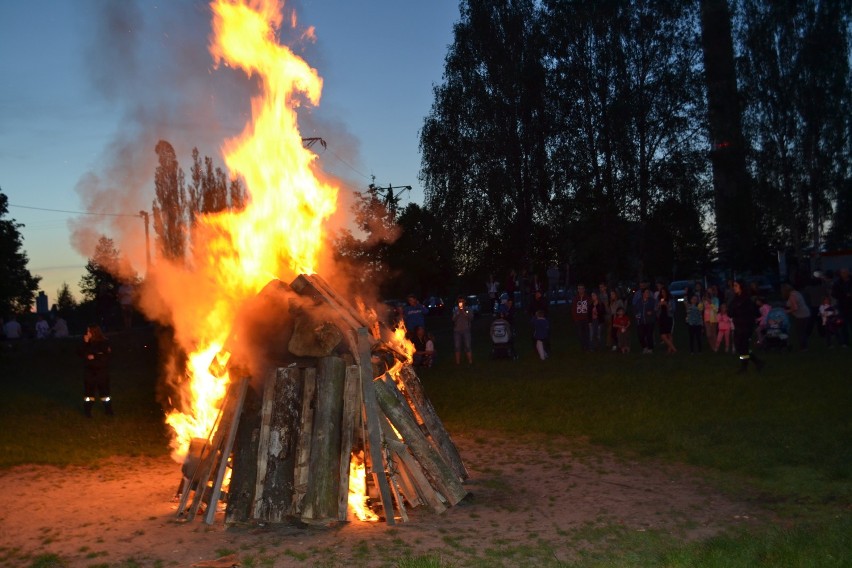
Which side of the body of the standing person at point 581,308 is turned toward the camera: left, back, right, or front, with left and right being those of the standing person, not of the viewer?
front

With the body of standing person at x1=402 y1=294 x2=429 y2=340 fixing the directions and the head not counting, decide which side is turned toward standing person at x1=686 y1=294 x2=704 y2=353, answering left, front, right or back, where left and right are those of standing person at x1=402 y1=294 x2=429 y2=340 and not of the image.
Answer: left

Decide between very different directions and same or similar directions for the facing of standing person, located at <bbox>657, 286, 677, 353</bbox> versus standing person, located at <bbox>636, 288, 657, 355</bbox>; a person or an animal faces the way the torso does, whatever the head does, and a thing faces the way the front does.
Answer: same or similar directions

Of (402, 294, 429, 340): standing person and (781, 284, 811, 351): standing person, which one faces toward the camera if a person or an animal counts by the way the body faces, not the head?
(402, 294, 429, 340): standing person

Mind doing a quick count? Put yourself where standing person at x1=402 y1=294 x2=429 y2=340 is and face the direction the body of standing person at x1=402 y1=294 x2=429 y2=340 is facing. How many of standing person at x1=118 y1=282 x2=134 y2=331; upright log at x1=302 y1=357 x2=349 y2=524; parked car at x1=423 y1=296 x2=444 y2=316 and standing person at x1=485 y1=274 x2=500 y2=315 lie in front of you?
1

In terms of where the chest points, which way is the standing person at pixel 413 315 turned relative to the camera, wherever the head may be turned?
toward the camera

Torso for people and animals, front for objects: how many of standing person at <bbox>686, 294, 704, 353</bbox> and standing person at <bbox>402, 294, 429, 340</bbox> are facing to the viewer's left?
0

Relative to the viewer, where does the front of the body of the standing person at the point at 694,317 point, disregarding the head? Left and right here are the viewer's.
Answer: facing the viewer

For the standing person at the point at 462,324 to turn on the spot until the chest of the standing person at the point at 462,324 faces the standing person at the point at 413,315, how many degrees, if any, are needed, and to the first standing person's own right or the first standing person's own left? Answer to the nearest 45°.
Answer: approximately 90° to the first standing person's own right

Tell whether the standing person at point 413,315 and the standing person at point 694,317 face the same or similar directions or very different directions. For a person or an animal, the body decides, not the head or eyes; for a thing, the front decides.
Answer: same or similar directions
